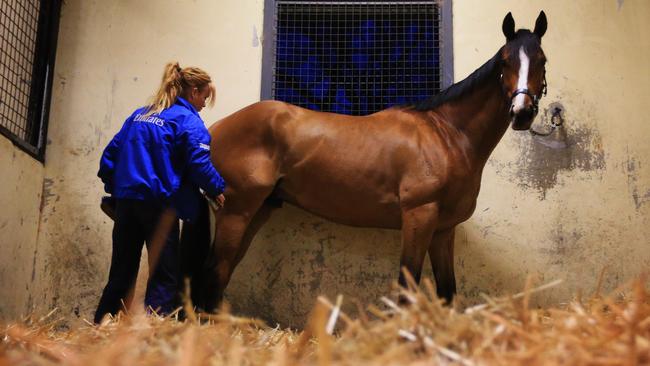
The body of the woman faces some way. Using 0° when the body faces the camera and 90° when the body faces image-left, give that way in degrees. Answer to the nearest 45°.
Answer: approximately 225°

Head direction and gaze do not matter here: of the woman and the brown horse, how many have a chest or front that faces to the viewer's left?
0

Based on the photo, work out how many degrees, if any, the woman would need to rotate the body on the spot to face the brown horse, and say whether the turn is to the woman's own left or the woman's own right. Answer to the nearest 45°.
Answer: approximately 45° to the woman's own right

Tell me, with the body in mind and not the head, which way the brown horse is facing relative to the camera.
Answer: to the viewer's right
